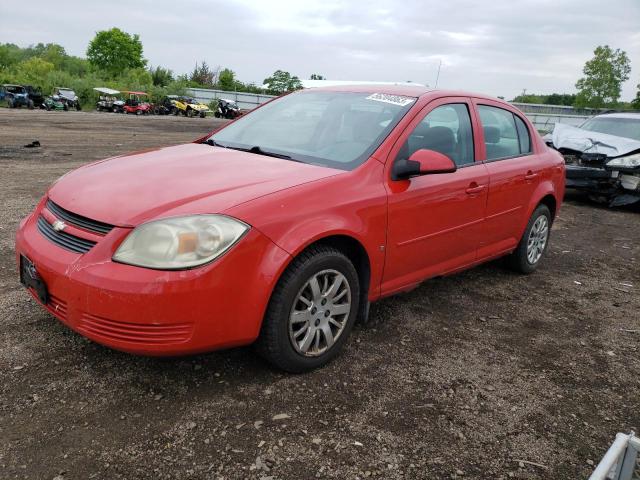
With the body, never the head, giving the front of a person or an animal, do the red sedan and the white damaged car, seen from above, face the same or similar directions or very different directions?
same or similar directions

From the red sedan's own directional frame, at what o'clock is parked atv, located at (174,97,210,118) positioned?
The parked atv is roughly at 4 o'clock from the red sedan.

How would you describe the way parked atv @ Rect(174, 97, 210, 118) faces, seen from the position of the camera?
facing the viewer and to the right of the viewer

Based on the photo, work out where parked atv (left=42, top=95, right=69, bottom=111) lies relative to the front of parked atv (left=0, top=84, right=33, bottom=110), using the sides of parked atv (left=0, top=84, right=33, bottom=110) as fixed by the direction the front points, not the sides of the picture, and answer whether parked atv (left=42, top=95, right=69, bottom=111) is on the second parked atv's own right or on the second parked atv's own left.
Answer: on the second parked atv's own left

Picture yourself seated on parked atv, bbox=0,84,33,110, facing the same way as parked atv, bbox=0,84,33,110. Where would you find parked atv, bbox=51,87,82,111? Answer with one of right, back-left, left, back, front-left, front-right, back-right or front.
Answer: left

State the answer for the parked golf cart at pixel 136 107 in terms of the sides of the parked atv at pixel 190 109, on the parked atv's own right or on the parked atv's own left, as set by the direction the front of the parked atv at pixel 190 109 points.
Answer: on the parked atv's own right

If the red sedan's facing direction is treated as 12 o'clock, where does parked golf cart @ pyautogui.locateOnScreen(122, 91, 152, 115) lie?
The parked golf cart is roughly at 4 o'clock from the red sedan.

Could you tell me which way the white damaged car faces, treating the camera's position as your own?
facing the viewer and to the left of the viewer

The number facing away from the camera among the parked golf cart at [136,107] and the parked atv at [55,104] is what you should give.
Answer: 0
